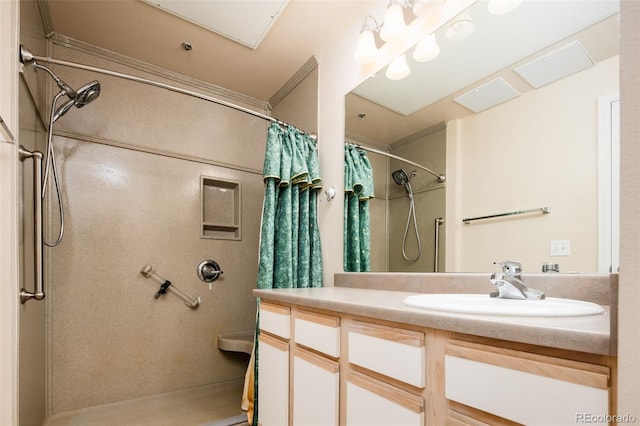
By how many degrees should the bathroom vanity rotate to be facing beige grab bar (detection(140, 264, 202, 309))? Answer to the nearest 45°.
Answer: approximately 90° to its right

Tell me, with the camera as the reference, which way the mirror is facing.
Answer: facing the viewer and to the left of the viewer

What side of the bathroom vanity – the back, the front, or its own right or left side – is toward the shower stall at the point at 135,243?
right

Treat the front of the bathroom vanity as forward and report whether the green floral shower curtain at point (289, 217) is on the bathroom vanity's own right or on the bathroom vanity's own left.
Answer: on the bathroom vanity's own right
